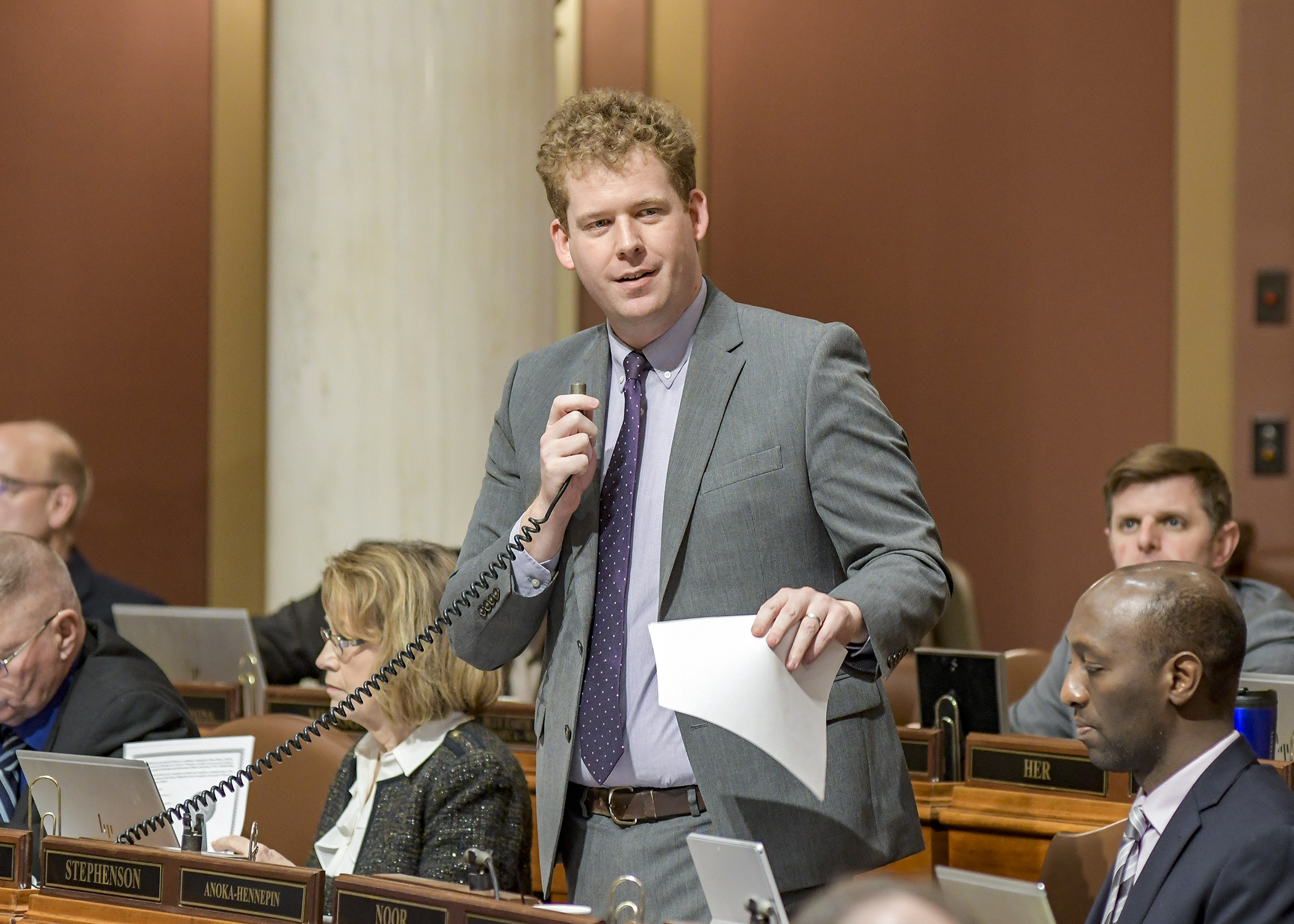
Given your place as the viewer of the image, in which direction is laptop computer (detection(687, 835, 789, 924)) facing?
facing away from the viewer and to the right of the viewer

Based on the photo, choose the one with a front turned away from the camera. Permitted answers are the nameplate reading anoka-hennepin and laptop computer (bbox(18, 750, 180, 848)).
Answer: the laptop computer

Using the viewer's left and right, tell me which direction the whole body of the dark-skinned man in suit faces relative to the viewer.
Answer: facing to the left of the viewer

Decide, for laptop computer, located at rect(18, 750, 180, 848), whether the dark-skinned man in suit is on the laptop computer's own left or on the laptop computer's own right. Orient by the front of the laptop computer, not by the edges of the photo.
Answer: on the laptop computer's own right

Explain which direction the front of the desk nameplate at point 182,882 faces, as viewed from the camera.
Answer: facing the viewer and to the left of the viewer

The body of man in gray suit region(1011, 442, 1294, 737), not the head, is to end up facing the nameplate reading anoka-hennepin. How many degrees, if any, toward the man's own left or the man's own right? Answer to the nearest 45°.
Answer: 0° — they already face it

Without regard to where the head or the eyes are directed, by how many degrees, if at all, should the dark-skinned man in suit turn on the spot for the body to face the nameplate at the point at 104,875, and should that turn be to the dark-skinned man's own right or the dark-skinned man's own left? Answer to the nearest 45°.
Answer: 0° — they already face it

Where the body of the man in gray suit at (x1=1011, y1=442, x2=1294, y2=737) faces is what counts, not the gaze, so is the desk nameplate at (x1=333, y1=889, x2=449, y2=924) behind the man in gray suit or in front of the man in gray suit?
in front

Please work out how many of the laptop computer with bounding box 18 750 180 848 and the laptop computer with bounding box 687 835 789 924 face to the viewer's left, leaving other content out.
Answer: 0

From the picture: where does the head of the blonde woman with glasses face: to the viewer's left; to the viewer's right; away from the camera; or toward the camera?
to the viewer's left

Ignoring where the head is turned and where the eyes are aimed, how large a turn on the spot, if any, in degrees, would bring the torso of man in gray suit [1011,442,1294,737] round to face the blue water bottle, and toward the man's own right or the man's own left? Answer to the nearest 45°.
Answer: approximately 45° to the man's own left

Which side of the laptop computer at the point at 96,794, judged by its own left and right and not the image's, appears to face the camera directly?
back

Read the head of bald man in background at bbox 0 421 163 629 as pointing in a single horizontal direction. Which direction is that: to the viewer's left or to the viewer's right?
to the viewer's left
